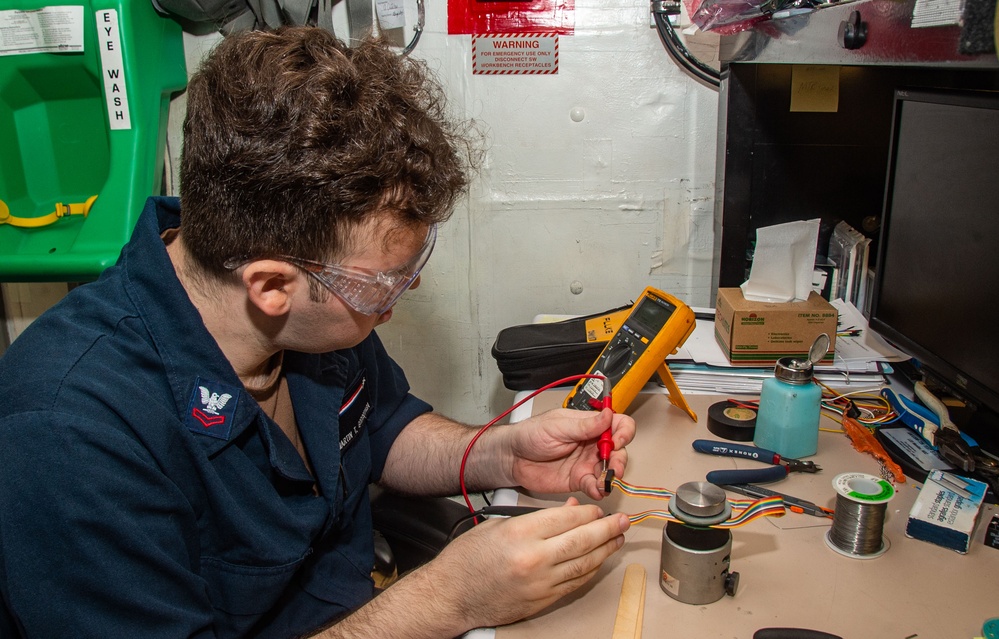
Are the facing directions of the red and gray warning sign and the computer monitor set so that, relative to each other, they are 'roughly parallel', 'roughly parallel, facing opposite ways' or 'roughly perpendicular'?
roughly perpendicular

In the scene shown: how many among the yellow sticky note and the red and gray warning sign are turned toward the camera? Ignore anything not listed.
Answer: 2

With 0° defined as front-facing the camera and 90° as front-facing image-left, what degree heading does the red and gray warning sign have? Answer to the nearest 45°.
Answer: approximately 0°

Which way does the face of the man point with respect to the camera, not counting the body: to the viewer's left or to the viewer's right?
to the viewer's right

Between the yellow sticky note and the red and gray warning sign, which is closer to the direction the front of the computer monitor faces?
the red and gray warning sign

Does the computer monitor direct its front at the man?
yes

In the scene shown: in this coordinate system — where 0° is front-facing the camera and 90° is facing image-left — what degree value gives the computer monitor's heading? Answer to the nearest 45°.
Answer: approximately 45°
